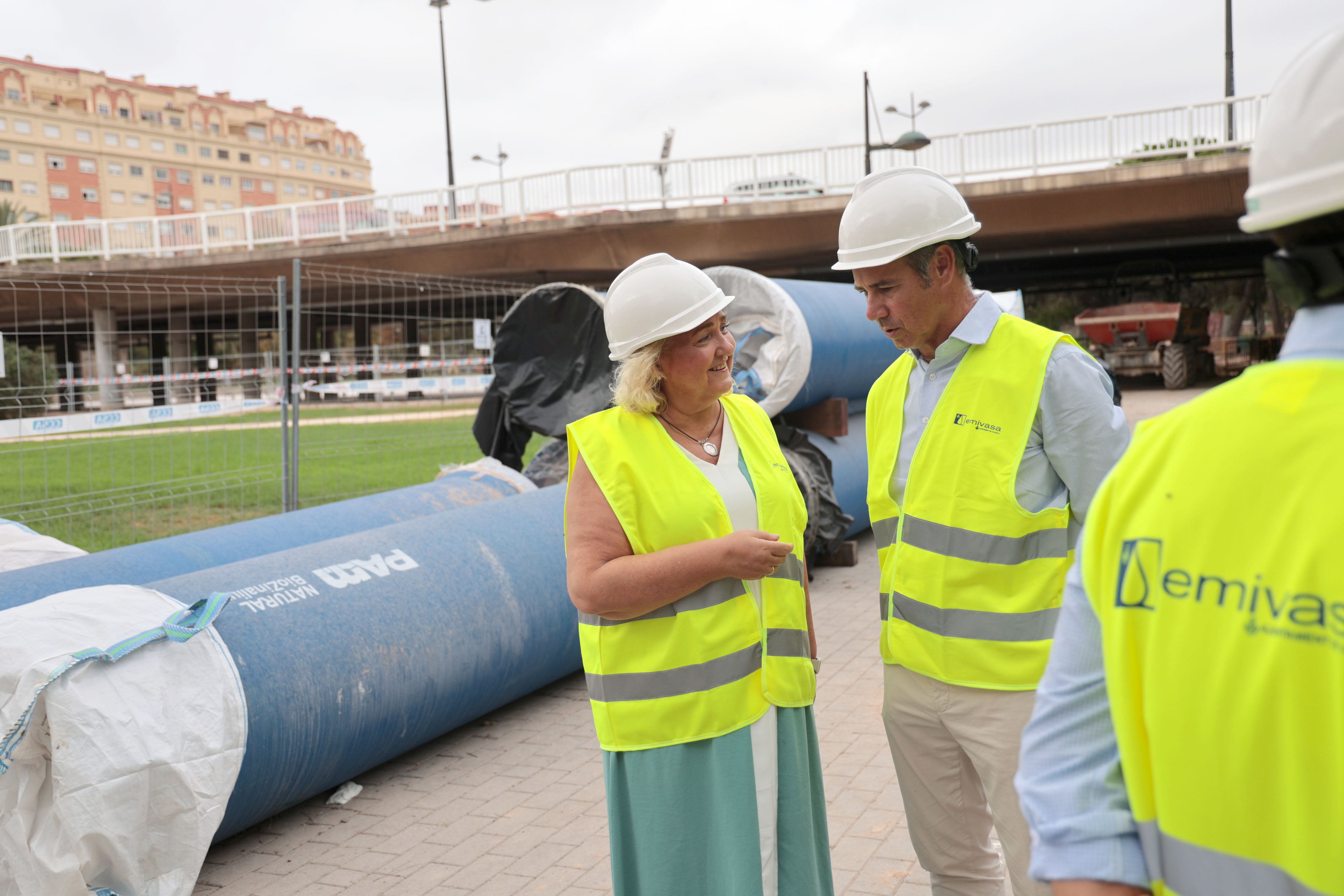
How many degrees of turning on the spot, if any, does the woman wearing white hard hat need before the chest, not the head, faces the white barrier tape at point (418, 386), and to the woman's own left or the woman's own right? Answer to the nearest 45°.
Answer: approximately 135° to the woman's own left

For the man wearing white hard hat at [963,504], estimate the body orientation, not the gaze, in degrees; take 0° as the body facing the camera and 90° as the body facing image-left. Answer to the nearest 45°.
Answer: approximately 45°

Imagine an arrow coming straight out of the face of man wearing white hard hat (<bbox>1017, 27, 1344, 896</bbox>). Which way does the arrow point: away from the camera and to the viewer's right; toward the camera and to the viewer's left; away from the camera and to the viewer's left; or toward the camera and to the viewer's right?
away from the camera and to the viewer's left

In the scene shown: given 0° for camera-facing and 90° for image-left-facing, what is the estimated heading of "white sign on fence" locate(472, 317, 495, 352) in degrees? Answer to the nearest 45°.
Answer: approximately 0°

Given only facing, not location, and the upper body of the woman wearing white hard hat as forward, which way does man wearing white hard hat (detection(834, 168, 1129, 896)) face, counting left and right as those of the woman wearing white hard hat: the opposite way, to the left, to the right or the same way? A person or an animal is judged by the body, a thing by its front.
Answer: to the right

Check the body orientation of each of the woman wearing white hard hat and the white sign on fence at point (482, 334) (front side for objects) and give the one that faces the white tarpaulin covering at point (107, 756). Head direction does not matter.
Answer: the white sign on fence

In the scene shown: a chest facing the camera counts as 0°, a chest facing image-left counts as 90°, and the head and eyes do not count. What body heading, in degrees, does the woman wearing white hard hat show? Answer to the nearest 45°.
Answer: approximately 315°

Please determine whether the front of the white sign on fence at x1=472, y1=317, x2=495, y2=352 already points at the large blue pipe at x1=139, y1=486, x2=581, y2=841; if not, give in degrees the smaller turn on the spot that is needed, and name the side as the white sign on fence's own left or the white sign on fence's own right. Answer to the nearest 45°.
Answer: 0° — it already faces it

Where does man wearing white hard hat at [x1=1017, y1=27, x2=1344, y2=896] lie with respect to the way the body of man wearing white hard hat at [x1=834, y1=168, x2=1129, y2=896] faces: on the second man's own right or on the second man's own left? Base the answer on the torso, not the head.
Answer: on the second man's own left
